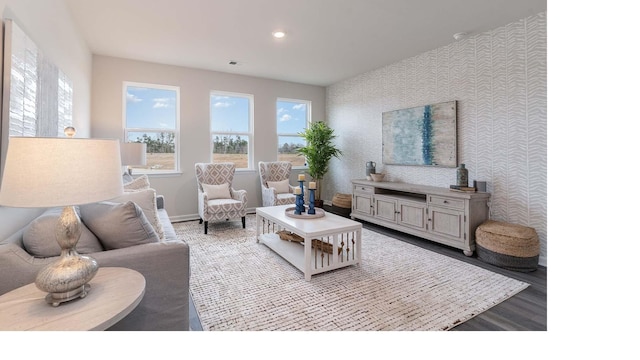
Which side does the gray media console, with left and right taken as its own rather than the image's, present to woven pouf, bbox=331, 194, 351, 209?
right

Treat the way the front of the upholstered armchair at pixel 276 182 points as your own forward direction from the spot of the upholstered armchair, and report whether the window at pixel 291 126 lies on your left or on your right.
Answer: on your left

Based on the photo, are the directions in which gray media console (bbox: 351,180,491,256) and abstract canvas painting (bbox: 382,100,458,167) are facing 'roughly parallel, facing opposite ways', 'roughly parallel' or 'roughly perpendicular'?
roughly parallel

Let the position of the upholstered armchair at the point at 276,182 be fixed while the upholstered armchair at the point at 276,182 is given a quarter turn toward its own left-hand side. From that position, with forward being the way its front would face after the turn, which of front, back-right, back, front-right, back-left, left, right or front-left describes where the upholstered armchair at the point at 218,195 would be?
back

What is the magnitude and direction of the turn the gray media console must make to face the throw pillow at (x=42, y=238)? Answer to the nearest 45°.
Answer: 0° — it already faces it

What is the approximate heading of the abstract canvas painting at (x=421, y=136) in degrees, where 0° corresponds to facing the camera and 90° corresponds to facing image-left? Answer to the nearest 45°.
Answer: approximately 45°

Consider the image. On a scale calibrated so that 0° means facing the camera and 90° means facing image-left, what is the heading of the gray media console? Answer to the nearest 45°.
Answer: approximately 45°

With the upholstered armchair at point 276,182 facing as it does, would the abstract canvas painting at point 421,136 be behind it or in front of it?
in front

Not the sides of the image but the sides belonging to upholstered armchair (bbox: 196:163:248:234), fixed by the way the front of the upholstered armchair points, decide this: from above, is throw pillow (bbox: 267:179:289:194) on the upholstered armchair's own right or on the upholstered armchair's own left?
on the upholstered armchair's own left

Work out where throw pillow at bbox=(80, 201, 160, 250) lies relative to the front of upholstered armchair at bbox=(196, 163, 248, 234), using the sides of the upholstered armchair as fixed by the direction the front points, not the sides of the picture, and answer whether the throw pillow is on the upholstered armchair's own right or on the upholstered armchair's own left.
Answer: on the upholstered armchair's own right

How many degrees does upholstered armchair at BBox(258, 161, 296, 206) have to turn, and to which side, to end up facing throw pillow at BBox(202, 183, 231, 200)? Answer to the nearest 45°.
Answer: approximately 90° to its right

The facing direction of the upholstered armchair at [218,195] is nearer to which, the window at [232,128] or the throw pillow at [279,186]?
the throw pillow

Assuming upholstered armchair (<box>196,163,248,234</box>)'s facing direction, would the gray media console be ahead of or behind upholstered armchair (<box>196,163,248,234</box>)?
ahead

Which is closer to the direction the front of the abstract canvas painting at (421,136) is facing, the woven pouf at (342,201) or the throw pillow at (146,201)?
the throw pillow

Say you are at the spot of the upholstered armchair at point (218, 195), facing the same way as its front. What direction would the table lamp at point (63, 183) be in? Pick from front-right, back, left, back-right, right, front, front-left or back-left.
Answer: front-right

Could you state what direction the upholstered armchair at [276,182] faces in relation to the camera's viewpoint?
facing the viewer and to the right of the viewer

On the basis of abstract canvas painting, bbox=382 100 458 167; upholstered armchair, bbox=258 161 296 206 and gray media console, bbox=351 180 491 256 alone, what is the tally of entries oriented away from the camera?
0
